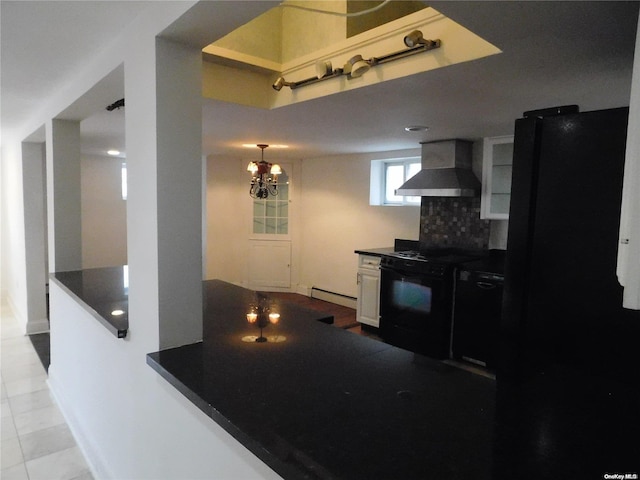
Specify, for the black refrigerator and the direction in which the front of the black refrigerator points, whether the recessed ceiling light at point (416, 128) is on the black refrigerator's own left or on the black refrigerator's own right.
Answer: on the black refrigerator's own right

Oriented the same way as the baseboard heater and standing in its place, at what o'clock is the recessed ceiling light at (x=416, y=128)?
The recessed ceiling light is roughly at 10 o'clock from the baseboard heater.

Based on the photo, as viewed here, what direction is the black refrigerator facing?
to the viewer's left

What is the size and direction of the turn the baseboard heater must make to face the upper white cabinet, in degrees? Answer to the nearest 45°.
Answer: approximately 90° to its left

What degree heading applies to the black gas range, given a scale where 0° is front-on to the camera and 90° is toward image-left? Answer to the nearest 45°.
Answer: approximately 45°

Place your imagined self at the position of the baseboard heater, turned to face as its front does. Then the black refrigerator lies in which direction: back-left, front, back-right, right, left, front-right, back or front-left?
front-left

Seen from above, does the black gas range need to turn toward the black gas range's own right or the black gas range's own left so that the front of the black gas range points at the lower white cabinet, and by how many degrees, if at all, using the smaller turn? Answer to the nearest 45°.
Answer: approximately 90° to the black gas range's own right

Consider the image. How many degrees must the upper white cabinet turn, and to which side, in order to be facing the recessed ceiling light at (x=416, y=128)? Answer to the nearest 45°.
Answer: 0° — it already faces it

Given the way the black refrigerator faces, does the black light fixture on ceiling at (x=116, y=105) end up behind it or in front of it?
in front
